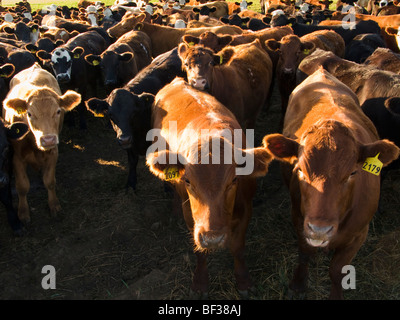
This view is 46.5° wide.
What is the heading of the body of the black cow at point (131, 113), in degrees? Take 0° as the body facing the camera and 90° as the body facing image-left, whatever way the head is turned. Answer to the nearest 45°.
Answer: approximately 45°

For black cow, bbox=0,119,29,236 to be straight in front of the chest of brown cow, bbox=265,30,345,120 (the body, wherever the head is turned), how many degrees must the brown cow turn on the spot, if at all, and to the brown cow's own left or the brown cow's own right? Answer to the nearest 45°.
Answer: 0° — it already faces it

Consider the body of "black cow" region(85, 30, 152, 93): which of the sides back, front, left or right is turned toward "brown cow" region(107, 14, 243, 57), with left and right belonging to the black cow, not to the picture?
back

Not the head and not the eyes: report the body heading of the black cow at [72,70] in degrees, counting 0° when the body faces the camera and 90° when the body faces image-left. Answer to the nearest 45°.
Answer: approximately 45°

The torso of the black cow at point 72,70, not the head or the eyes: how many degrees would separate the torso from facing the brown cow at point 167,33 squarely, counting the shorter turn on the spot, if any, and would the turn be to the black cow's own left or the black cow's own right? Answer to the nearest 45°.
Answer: approximately 180°

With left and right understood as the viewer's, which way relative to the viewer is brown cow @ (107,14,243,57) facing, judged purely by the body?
facing to the left of the viewer
